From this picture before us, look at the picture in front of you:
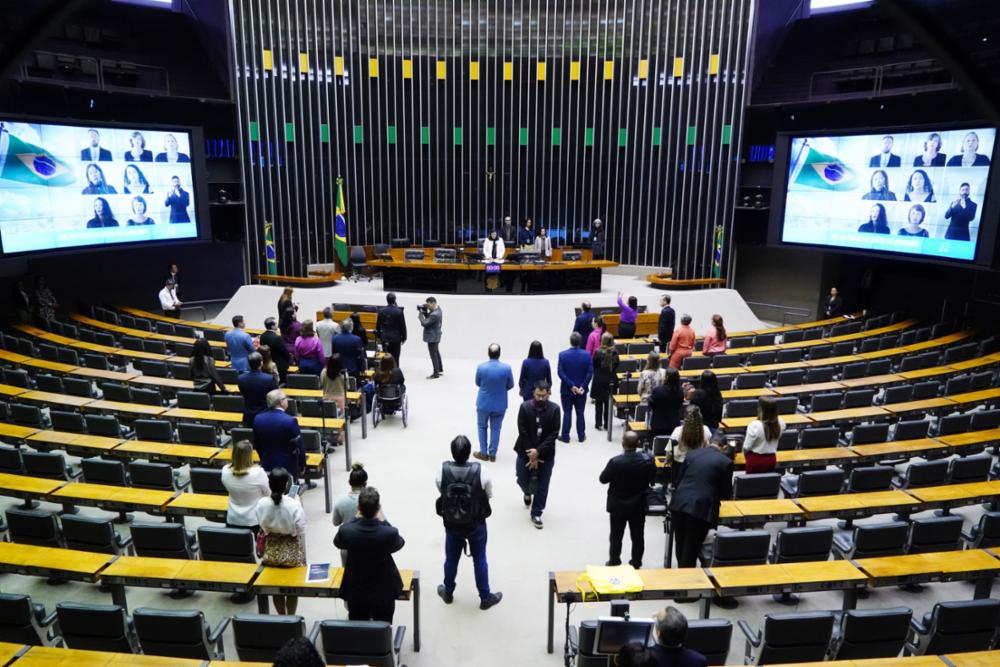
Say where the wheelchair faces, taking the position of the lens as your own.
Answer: facing away from the viewer

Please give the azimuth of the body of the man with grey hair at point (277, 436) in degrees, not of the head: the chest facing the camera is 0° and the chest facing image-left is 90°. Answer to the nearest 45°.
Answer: approximately 225°

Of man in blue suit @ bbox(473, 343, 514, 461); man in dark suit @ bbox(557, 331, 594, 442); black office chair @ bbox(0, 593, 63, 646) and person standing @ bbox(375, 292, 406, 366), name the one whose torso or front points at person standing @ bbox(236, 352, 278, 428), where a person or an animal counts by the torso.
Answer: the black office chair

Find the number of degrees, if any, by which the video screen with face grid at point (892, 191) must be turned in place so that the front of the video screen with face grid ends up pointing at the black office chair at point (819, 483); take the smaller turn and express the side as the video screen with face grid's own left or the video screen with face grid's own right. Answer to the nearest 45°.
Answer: approximately 45° to the video screen with face grid's own left

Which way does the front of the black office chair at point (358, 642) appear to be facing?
away from the camera

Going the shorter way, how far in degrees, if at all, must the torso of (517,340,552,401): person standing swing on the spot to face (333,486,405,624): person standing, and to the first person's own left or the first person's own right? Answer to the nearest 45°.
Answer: approximately 180°

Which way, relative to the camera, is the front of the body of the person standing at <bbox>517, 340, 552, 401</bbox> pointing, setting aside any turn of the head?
away from the camera

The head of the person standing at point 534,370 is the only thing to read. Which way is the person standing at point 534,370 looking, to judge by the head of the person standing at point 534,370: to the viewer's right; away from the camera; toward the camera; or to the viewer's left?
away from the camera

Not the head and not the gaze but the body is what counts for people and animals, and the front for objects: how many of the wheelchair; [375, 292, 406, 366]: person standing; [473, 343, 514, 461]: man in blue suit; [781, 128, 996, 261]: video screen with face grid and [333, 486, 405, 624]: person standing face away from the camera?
4

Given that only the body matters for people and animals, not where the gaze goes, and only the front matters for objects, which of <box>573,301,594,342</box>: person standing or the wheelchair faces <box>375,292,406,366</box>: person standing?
the wheelchair

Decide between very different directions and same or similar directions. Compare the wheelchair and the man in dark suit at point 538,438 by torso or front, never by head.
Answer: very different directions

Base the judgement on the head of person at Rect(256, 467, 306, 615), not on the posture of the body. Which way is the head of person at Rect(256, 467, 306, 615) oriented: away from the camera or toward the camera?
away from the camera

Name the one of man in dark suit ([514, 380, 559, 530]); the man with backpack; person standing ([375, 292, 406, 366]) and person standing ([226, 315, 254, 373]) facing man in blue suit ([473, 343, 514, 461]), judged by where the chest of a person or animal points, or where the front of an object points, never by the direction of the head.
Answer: the man with backpack

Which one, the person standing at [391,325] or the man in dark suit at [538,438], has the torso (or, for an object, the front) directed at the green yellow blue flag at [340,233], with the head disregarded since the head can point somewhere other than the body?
the person standing
